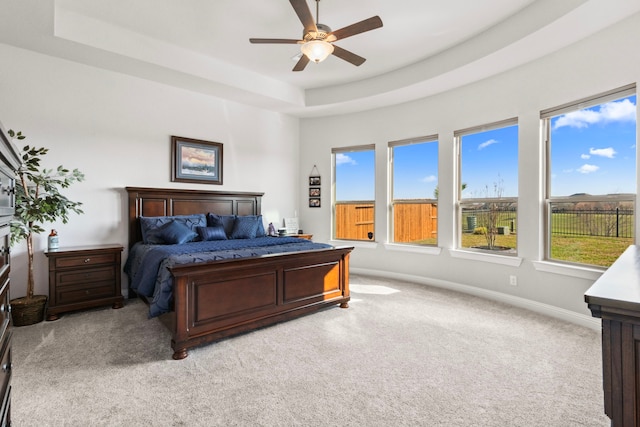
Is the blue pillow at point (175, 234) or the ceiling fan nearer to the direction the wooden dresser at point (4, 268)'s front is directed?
the ceiling fan

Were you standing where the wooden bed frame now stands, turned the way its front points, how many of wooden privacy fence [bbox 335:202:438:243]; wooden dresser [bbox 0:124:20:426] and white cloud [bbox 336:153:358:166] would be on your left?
2

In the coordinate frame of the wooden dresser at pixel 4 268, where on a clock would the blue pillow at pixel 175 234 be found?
The blue pillow is roughly at 10 o'clock from the wooden dresser.

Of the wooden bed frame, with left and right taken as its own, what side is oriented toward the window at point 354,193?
left

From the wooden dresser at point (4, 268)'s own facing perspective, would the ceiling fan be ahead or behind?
ahead

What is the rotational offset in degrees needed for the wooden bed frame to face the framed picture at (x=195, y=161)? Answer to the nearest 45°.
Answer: approximately 135° to its left

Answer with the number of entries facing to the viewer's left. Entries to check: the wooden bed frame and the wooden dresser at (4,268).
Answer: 0

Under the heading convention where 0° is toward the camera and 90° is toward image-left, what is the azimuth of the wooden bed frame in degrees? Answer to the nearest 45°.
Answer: approximately 315°

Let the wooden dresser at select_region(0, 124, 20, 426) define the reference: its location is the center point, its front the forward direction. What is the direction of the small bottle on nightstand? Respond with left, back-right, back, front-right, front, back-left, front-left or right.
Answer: left

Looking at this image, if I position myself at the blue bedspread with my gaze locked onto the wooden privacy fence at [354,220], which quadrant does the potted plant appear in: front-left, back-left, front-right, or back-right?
back-left

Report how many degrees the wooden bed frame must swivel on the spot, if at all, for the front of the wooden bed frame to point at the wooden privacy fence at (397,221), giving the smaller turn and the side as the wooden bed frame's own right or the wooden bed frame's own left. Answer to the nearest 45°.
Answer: approximately 90° to the wooden bed frame's own left

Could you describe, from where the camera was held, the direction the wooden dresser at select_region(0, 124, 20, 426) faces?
facing to the right of the viewer

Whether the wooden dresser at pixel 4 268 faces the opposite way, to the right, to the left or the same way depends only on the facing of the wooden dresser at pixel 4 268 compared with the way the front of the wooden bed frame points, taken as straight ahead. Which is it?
to the left

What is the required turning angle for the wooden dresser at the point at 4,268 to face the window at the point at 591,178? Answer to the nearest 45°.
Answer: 0° — it already faces it

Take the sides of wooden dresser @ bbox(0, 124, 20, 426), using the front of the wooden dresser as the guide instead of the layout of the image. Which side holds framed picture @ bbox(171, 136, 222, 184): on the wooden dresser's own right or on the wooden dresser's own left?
on the wooden dresser's own left

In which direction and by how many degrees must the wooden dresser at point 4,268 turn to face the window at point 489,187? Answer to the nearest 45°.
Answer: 0° — it already faces it

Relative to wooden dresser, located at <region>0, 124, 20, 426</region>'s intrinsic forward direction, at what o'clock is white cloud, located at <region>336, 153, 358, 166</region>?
The white cloud is roughly at 11 o'clock from the wooden dresser.
